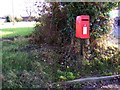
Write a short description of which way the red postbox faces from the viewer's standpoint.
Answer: facing the viewer and to the right of the viewer
